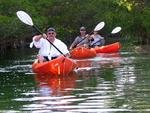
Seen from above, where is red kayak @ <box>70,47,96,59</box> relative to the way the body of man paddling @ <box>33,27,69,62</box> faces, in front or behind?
behind

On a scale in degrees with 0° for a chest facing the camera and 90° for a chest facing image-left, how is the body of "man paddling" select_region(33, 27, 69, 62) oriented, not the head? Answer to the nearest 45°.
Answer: approximately 0°

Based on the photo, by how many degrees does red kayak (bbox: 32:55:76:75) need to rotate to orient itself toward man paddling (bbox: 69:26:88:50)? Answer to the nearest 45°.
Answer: approximately 135° to its left

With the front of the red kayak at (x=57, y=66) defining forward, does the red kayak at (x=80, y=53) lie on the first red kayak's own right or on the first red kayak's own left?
on the first red kayak's own left
